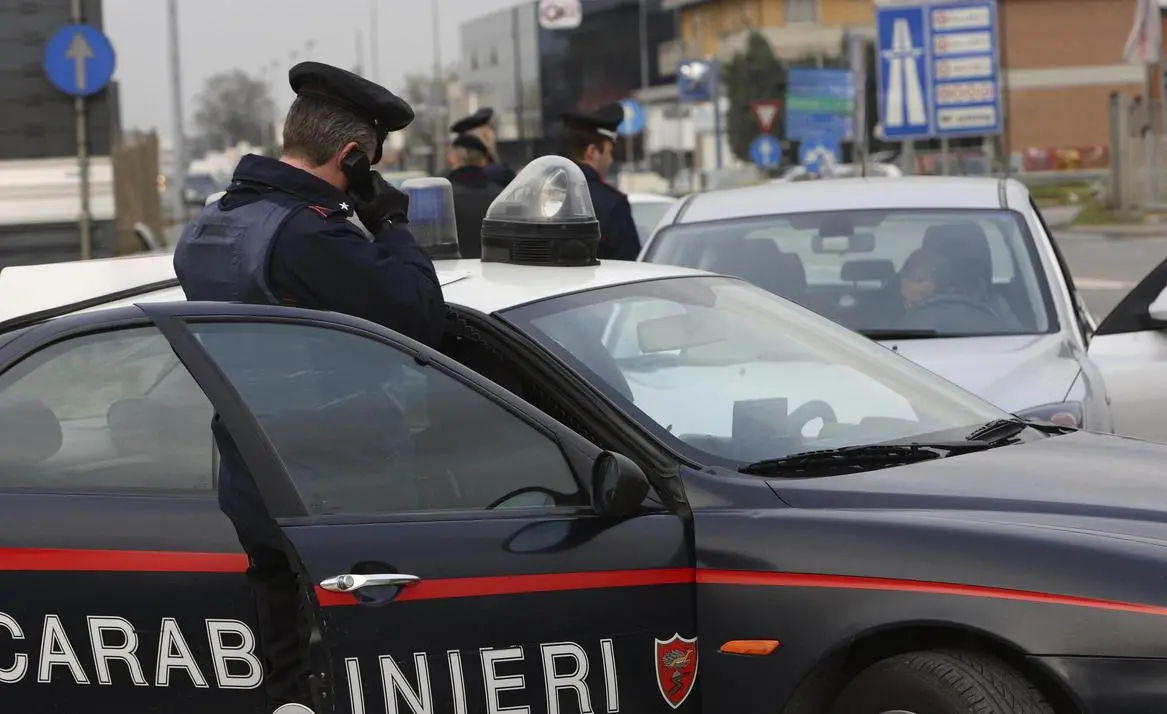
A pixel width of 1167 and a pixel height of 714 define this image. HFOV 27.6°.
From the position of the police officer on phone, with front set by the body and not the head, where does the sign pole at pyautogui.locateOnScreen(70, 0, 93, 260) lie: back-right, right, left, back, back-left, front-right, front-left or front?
front-left

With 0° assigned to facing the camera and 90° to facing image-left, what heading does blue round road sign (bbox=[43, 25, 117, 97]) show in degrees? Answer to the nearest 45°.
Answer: approximately 0°

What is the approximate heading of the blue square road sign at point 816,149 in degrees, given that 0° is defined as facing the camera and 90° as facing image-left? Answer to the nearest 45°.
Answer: approximately 0°

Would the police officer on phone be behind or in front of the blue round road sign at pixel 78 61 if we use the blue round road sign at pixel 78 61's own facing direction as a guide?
in front

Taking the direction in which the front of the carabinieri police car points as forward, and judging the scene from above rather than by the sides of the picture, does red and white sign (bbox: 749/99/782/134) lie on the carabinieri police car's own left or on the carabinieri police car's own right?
on the carabinieri police car's own left

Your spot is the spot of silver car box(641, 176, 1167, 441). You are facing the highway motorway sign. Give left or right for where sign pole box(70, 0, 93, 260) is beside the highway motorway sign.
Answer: left

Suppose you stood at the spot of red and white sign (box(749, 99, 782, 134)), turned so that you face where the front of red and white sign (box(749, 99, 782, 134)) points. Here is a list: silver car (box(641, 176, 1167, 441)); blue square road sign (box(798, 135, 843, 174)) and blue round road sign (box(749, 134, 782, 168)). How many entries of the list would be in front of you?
1

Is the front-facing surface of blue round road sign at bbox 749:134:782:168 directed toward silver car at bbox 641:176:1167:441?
yes
